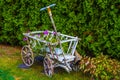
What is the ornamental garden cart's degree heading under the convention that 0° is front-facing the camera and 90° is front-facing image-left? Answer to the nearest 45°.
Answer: approximately 315°

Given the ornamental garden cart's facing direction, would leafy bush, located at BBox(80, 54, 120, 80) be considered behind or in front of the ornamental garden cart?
in front
